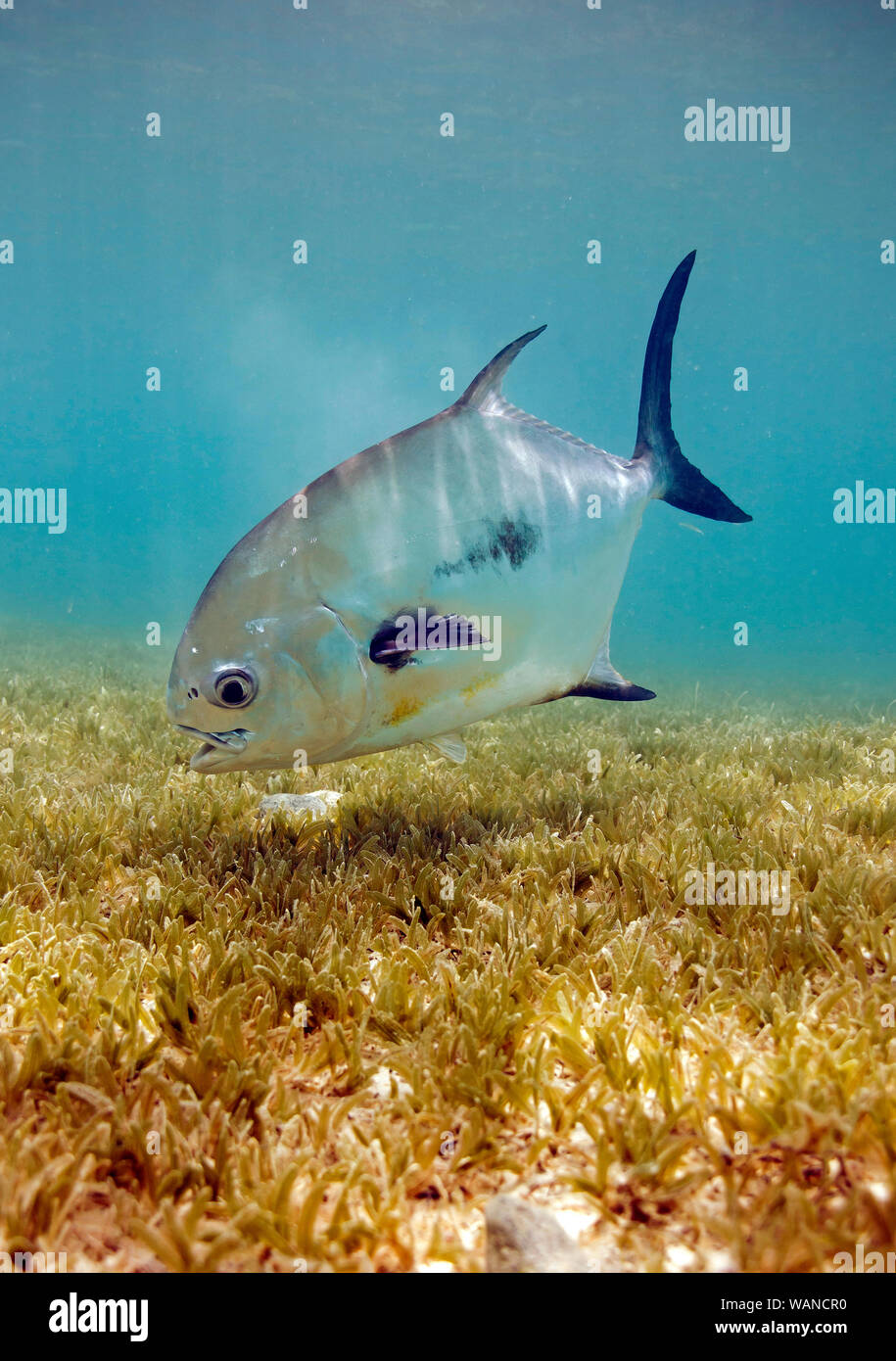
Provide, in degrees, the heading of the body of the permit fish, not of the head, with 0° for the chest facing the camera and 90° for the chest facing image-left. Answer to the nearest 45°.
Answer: approximately 90°
